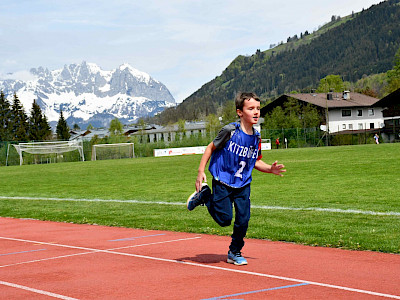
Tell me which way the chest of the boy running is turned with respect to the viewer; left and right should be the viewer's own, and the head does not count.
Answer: facing the viewer and to the right of the viewer
